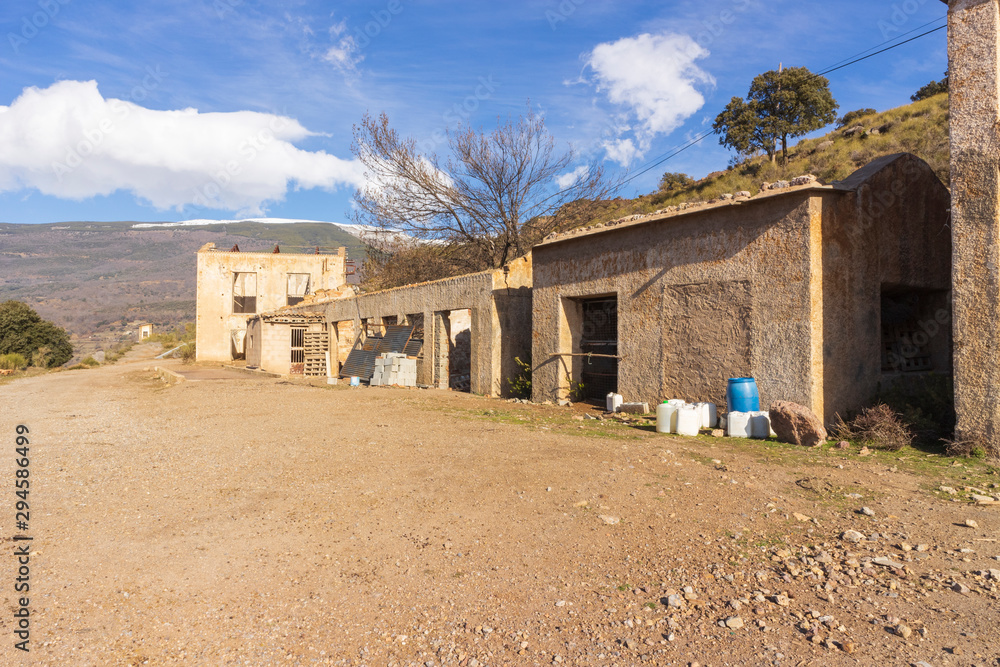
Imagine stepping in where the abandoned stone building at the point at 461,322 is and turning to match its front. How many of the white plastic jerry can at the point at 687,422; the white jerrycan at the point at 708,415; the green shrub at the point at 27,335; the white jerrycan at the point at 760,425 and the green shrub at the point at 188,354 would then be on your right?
2

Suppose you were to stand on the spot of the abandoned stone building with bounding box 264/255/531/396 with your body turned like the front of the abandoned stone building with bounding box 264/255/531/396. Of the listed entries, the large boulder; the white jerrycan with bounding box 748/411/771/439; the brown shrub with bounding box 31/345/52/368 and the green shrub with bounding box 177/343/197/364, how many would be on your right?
2

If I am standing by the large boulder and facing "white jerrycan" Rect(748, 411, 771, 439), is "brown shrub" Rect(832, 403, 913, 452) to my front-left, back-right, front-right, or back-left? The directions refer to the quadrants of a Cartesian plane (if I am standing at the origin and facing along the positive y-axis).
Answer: back-right

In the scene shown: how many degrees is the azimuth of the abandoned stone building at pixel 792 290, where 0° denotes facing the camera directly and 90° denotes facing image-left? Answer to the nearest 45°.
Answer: approximately 45°

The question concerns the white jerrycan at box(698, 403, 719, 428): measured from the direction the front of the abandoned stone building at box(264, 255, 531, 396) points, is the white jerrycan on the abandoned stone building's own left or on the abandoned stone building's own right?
on the abandoned stone building's own left

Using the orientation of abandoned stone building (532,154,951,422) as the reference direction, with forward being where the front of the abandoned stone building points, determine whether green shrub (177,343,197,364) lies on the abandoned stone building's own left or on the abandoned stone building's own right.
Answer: on the abandoned stone building's own right

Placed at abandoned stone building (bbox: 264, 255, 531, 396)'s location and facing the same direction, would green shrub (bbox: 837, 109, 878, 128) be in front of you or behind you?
behind

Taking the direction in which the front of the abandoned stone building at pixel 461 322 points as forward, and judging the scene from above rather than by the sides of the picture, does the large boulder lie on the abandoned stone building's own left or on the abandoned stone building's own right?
on the abandoned stone building's own left

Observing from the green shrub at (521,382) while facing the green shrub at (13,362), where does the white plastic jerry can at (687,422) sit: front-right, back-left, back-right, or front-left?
back-left

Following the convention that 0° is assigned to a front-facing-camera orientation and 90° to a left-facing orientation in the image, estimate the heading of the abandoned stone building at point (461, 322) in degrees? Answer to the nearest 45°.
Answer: approximately 45°
